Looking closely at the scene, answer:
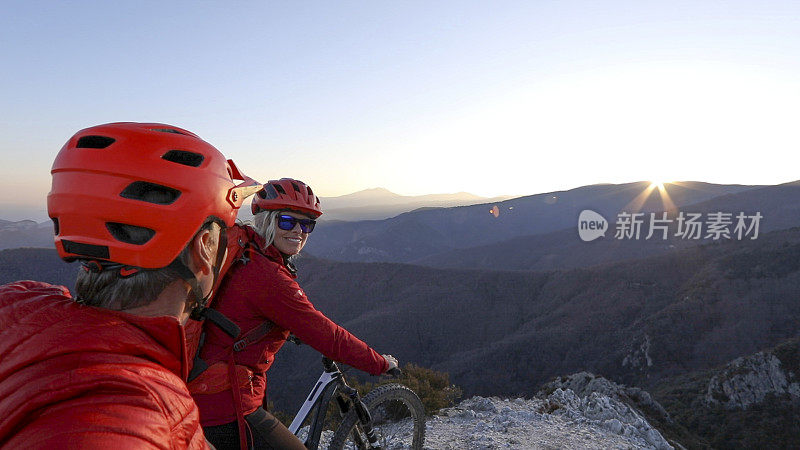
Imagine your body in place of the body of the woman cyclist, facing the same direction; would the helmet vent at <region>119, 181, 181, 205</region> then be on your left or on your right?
on your right

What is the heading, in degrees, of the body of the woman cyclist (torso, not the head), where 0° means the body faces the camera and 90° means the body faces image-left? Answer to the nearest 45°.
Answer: approximately 270°
